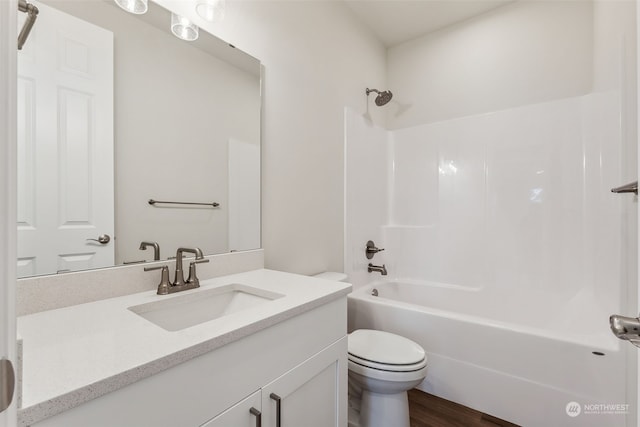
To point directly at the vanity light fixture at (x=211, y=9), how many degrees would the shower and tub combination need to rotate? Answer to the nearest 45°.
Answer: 0° — it already faces it

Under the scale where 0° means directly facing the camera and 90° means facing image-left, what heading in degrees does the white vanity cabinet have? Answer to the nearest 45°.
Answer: approximately 315°

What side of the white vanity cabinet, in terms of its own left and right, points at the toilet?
left

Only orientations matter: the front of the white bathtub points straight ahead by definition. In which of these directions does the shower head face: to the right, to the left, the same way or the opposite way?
to the left

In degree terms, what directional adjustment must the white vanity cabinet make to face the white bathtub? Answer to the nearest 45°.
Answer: approximately 45° to its left

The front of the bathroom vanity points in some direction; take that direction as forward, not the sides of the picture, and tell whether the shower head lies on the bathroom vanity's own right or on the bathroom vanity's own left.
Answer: on the bathroom vanity's own left

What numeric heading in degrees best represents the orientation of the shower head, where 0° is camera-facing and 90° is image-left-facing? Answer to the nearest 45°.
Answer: approximately 315°
